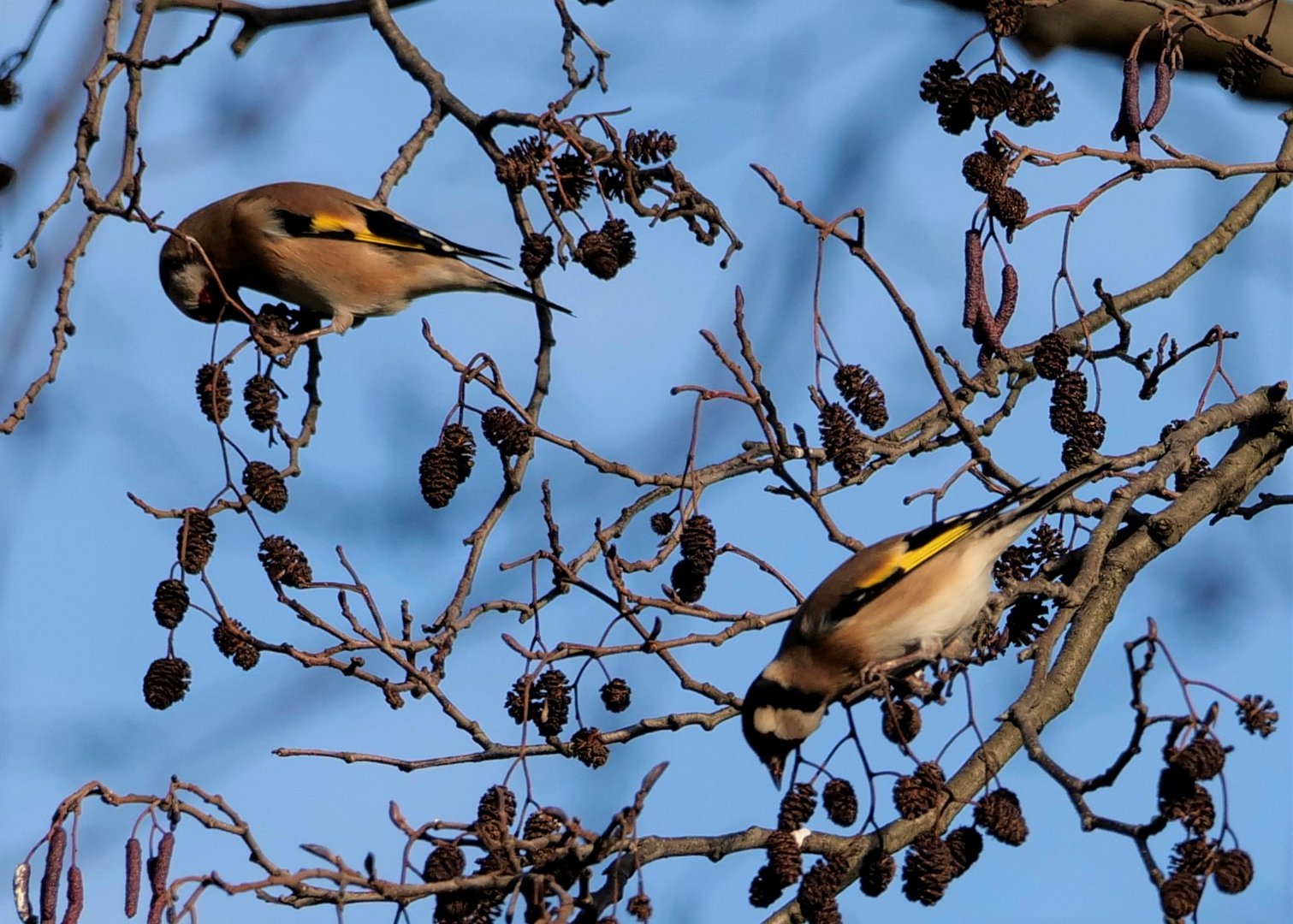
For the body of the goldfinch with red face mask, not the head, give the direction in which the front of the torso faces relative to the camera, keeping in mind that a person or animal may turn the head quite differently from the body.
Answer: to the viewer's left
